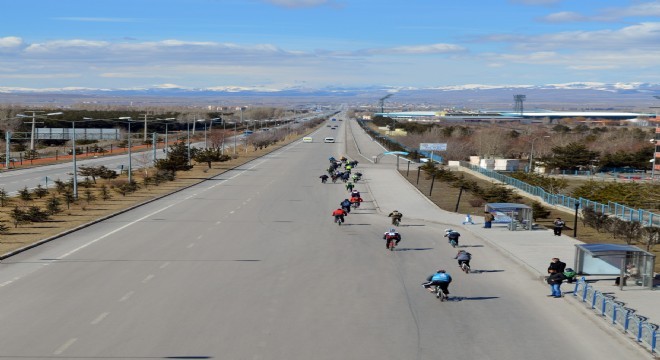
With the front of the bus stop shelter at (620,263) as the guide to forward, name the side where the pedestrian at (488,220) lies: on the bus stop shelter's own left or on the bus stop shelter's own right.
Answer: on the bus stop shelter's own right

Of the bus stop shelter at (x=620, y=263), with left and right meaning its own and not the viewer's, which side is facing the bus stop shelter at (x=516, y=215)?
right

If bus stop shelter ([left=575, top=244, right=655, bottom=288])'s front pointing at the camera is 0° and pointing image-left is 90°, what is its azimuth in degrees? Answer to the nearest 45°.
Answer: approximately 45°

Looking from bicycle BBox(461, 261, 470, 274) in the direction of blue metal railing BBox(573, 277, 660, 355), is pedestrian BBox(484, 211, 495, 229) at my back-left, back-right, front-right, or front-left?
back-left

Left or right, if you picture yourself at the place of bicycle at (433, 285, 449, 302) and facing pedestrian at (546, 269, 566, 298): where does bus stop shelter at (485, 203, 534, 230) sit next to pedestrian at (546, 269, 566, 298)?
left

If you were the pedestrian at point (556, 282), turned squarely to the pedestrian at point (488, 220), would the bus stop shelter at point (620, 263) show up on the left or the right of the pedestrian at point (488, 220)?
right

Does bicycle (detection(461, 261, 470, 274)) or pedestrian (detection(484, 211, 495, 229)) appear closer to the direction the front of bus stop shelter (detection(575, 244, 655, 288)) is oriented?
the bicycle

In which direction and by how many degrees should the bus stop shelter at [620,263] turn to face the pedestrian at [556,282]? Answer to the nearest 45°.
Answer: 0° — it already faces them

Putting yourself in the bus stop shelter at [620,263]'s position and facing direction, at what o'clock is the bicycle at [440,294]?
The bicycle is roughly at 12 o'clock from the bus stop shelter.
